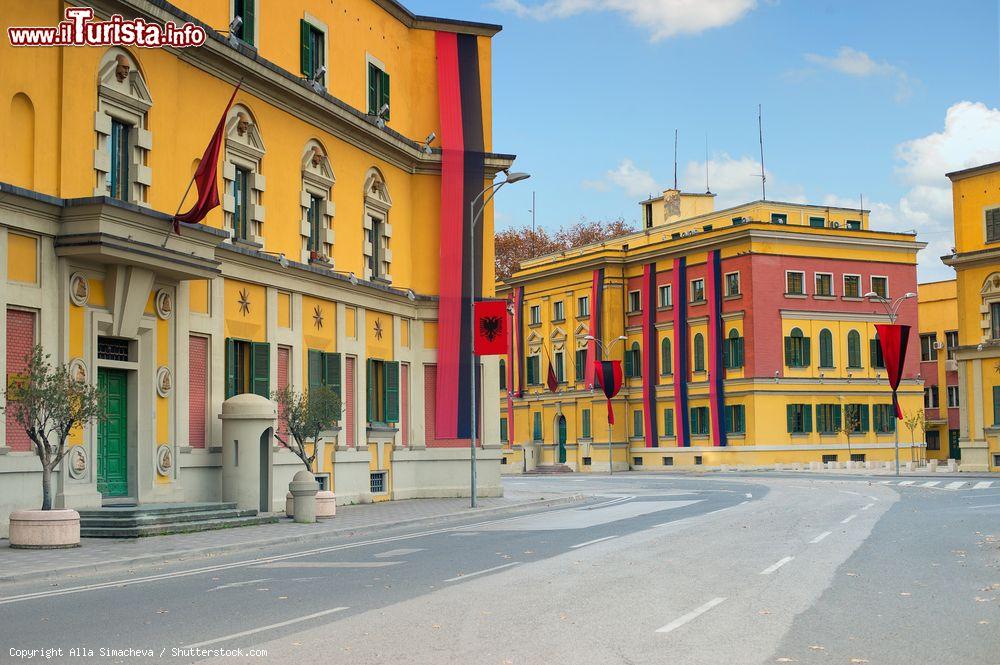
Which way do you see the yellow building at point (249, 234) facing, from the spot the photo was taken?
facing the viewer and to the right of the viewer

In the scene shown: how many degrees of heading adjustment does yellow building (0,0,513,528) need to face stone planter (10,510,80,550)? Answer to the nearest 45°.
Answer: approximately 45° to its right

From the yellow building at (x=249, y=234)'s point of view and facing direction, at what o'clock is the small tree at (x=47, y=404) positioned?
The small tree is roughly at 2 o'clock from the yellow building.

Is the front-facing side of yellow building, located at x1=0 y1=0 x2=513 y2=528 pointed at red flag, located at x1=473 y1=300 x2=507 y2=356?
no
